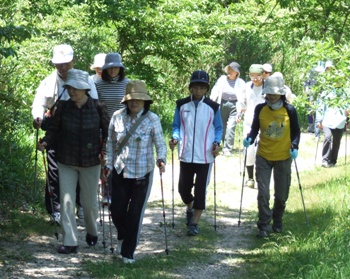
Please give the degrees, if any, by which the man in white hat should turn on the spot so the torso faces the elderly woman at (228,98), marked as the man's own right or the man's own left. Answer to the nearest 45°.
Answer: approximately 135° to the man's own left

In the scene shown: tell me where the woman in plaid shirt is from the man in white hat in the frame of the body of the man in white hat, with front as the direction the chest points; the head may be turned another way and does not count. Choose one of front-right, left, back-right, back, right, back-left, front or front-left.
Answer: front-left

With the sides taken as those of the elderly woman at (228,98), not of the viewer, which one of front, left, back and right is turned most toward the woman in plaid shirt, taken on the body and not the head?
front

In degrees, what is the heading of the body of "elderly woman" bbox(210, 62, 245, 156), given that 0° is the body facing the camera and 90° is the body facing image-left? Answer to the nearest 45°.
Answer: approximately 0°

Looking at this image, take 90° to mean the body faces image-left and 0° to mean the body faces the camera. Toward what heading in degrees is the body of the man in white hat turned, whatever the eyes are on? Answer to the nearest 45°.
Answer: approximately 0°

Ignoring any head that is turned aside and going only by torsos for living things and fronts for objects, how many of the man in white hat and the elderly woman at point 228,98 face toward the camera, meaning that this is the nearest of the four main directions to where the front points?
2

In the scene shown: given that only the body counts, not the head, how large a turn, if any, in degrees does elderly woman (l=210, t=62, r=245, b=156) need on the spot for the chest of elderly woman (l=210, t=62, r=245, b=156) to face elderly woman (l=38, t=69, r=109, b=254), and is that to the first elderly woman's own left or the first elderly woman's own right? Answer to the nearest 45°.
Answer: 0° — they already face them
